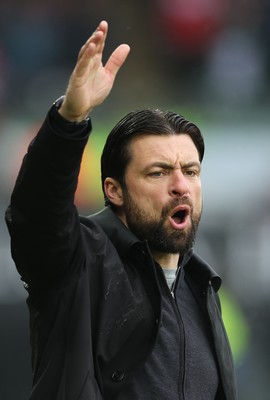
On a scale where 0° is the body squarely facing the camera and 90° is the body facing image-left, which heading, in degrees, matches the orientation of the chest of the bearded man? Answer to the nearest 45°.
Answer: approximately 315°

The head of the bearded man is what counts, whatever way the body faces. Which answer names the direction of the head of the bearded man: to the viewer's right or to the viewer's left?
to the viewer's right
